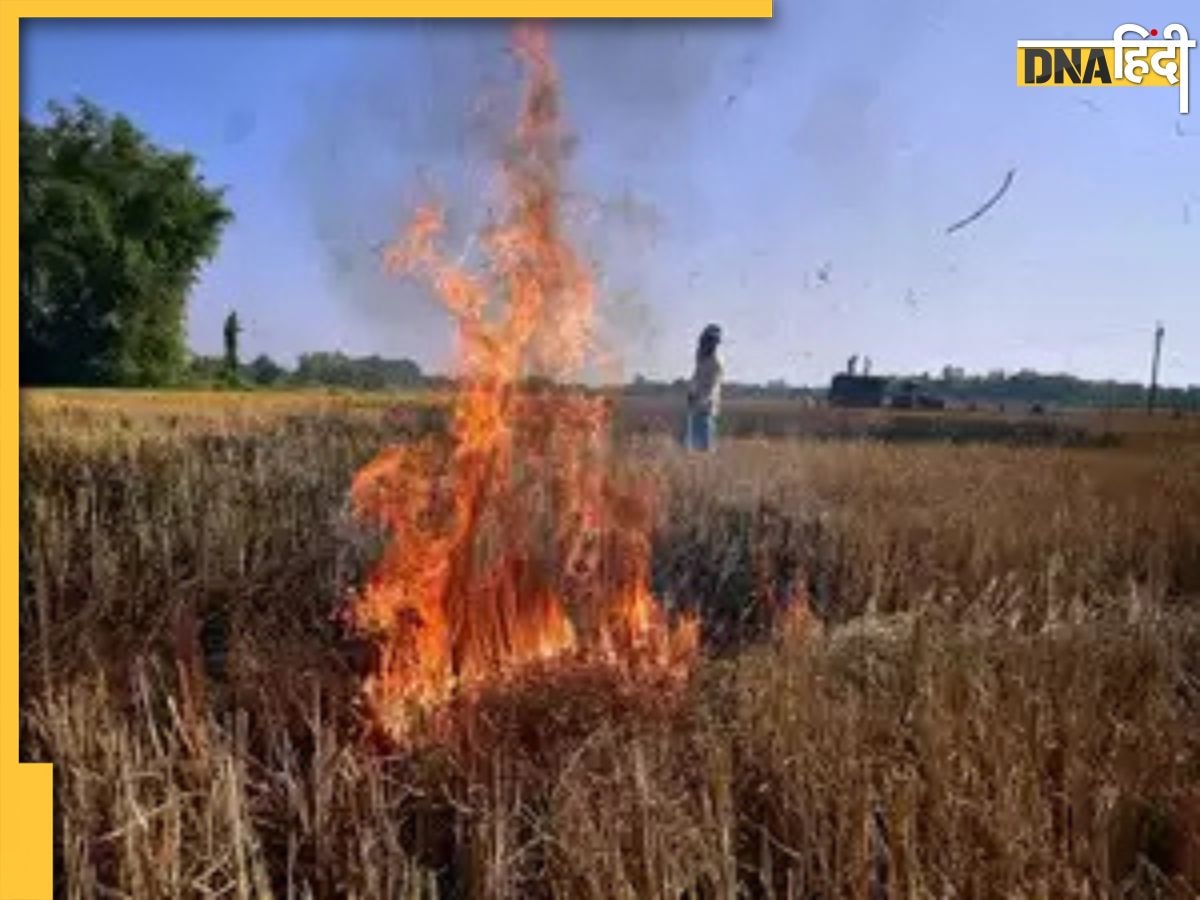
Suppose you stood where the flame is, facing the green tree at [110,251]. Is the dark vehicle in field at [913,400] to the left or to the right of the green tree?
right
